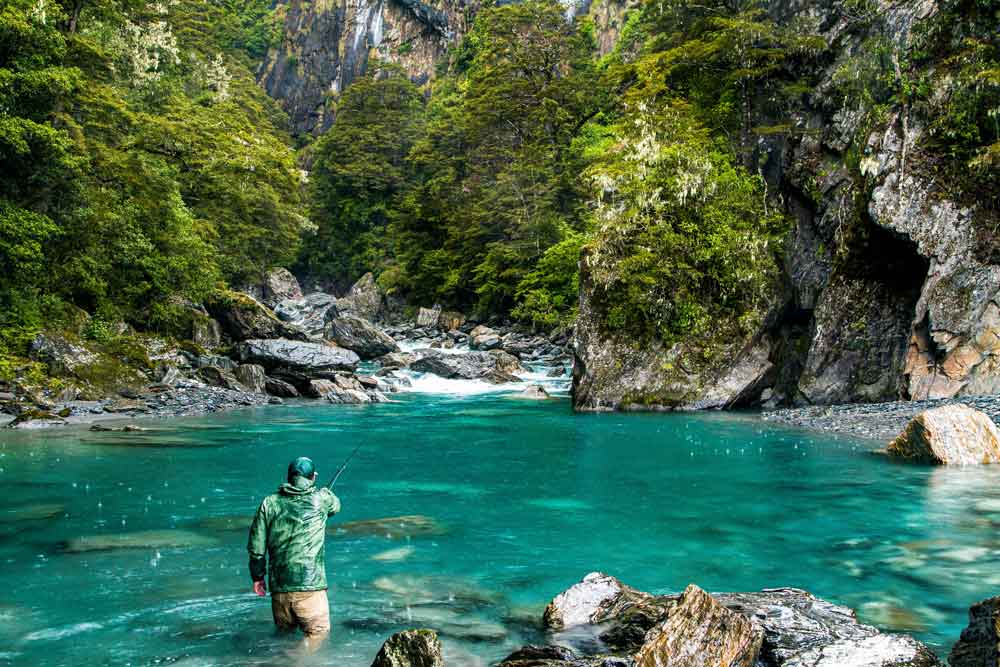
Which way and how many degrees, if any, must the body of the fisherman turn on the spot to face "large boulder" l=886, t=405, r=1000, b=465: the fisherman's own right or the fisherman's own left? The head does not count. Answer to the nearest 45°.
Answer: approximately 45° to the fisherman's own right

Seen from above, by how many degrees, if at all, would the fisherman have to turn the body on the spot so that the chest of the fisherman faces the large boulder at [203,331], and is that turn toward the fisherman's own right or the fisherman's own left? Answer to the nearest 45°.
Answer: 0° — they already face it

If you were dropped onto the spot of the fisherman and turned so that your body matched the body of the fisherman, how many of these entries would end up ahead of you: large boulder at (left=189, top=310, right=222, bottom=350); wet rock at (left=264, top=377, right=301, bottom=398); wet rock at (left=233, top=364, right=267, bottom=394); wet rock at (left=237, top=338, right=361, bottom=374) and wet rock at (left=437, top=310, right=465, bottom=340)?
5

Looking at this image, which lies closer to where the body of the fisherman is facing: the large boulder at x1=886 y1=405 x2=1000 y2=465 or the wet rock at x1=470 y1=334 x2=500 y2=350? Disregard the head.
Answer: the wet rock

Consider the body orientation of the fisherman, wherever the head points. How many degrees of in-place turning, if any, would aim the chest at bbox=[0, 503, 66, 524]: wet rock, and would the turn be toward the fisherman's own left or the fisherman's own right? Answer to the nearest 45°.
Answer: approximately 45° to the fisherman's own left

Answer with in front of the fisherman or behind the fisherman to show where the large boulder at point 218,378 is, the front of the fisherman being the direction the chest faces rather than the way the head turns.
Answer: in front

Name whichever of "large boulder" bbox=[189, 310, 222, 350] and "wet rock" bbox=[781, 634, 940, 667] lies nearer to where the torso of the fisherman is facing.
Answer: the large boulder

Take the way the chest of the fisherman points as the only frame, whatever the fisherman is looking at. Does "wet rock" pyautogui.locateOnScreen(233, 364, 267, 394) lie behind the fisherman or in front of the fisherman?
in front

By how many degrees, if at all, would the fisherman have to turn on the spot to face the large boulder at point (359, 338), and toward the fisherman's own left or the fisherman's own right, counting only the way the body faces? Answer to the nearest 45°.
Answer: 0° — they already face it

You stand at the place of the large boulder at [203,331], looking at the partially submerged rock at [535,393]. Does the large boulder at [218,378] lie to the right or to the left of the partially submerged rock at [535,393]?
right

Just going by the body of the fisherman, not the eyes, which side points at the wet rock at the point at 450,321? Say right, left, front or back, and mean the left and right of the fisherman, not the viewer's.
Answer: front

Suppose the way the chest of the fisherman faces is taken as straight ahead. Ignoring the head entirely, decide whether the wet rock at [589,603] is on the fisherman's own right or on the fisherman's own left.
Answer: on the fisherman's own right

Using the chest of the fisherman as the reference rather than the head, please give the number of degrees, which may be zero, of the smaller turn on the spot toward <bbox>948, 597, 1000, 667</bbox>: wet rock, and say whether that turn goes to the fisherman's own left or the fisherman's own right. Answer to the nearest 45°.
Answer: approximately 135° to the fisherman's own right

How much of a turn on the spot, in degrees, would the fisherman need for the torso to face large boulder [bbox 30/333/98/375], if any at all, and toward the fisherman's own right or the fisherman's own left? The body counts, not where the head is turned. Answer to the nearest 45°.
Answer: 0° — they already face it

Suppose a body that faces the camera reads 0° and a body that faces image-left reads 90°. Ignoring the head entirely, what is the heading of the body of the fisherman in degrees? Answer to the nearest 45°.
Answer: approximately 180°

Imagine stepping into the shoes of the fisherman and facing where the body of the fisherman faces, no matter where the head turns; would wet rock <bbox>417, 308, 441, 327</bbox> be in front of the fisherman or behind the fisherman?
in front

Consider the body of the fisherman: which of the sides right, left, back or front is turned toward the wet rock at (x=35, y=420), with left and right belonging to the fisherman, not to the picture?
front

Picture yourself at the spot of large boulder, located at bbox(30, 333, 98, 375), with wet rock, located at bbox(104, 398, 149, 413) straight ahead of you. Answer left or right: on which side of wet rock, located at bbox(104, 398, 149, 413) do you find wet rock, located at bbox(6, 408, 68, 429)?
right
